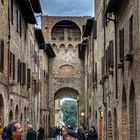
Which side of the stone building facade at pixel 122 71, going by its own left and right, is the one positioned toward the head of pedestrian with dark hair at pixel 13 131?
left

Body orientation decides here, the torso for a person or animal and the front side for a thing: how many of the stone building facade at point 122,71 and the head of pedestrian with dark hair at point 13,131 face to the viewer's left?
1

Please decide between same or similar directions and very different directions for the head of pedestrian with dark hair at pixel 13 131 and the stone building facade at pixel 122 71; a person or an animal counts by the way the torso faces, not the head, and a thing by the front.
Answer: very different directions

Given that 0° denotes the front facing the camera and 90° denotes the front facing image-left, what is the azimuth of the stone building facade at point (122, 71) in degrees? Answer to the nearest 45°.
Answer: approximately 90°
